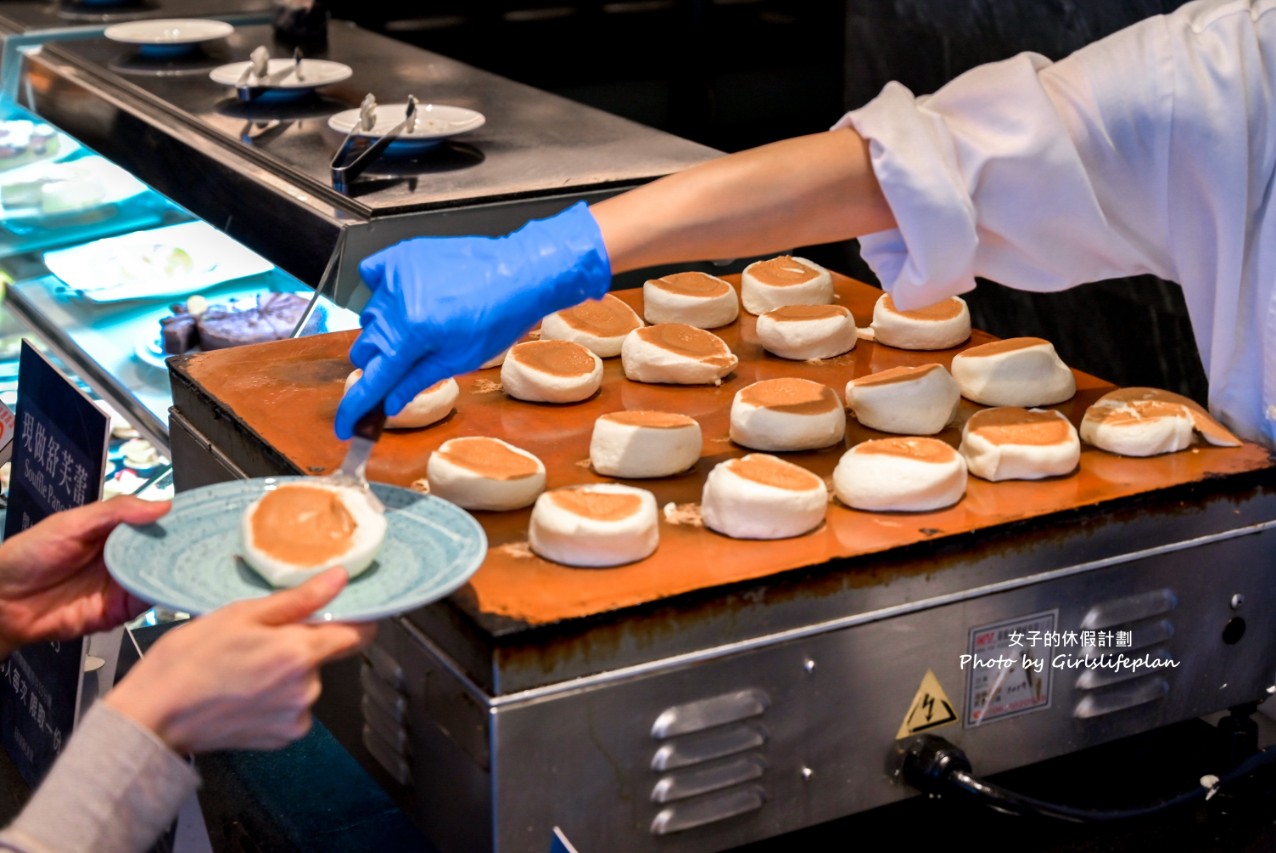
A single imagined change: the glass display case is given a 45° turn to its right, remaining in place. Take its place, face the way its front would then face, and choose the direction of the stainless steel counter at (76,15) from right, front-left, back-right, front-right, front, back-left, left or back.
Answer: right

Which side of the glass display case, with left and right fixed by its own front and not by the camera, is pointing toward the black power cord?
left

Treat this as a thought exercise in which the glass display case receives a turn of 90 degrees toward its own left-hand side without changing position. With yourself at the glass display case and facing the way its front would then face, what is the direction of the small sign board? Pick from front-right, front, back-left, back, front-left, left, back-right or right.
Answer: front-right

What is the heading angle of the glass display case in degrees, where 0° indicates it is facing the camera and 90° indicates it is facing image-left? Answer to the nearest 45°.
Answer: approximately 45°

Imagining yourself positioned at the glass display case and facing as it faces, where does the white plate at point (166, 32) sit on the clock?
The white plate is roughly at 5 o'clock from the glass display case.
